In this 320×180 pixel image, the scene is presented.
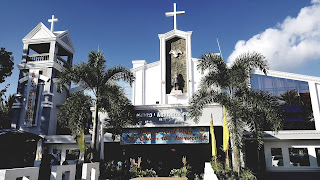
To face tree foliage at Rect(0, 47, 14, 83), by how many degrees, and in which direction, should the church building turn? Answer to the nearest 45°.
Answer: approximately 90° to its right

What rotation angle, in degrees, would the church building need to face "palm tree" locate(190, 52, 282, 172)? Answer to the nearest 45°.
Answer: approximately 45° to its left

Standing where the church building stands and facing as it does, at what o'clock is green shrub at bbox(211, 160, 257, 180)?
The green shrub is roughly at 11 o'clock from the church building.

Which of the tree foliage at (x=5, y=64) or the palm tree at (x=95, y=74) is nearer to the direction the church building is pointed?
the palm tree

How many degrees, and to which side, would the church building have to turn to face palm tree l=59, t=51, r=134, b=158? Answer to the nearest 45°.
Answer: approximately 45° to its right

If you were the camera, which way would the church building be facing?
facing the viewer

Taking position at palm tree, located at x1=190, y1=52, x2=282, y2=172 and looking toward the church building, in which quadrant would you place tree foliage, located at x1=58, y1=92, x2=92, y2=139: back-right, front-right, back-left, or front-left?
front-left
